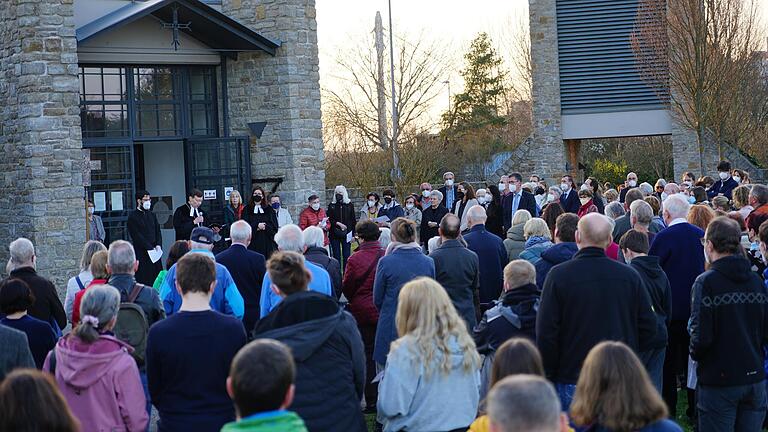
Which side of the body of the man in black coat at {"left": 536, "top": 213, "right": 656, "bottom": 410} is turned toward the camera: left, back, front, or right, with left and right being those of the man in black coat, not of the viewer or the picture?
back

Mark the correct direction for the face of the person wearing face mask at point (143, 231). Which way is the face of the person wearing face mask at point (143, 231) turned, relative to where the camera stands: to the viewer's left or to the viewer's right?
to the viewer's right

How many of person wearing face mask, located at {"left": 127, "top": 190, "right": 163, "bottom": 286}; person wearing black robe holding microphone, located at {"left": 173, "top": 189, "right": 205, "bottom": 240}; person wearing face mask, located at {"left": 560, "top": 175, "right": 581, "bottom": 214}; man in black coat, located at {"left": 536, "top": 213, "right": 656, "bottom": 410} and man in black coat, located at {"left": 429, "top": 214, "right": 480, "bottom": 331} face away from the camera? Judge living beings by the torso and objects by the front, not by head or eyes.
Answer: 2

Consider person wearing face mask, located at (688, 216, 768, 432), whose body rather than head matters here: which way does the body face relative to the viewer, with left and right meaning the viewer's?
facing away from the viewer and to the left of the viewer

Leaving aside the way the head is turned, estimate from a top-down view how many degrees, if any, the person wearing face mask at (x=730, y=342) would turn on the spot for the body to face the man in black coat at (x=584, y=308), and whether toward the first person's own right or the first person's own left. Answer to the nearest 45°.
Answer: approximately 90° to the first person's own left

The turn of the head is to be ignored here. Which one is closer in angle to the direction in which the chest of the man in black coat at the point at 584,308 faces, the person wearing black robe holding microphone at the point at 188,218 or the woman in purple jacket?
the person wearing black robe holding microphone

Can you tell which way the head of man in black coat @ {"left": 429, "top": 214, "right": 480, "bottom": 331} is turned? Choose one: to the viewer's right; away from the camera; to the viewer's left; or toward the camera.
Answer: away from the camera

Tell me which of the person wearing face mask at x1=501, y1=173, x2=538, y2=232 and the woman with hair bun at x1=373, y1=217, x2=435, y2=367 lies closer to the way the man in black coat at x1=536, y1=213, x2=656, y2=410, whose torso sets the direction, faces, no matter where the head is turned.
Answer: the person wearing face mask

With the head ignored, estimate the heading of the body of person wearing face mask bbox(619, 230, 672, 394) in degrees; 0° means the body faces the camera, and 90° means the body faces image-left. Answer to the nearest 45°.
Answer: approximately 135°

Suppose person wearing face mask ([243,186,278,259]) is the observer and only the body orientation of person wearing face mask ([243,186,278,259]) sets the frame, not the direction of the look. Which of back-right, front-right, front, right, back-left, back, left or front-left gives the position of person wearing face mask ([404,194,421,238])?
back-left

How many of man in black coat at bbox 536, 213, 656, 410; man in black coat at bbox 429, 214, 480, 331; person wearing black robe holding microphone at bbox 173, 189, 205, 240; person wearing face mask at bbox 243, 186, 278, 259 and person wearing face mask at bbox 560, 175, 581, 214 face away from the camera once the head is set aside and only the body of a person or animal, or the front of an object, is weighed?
2

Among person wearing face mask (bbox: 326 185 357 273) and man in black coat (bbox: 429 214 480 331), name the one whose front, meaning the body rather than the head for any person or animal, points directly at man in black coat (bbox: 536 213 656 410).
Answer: the person wearing face mask

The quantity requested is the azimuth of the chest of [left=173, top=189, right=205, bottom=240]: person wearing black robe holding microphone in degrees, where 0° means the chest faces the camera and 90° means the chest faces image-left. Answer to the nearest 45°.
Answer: approximately 315°

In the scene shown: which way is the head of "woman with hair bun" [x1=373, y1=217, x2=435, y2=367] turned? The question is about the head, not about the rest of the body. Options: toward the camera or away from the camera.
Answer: away from the camera
